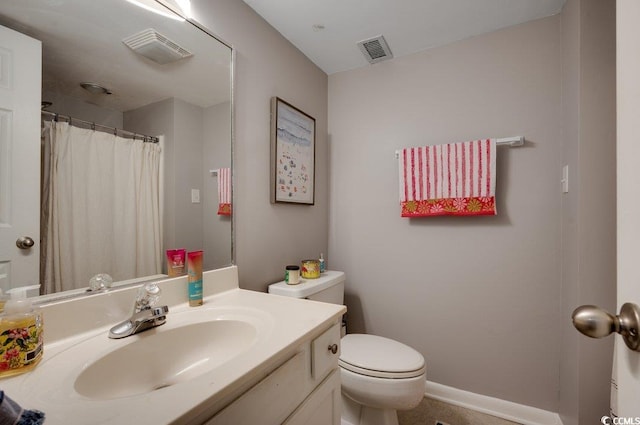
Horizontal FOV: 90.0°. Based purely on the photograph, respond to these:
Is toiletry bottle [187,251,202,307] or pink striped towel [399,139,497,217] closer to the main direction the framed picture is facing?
the pink striped towel

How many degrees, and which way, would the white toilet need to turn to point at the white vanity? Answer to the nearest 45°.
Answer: approximately 90° to its right

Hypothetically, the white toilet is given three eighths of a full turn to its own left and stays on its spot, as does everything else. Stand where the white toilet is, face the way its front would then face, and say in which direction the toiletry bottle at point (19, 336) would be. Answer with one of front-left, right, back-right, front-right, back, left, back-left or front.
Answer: back-left

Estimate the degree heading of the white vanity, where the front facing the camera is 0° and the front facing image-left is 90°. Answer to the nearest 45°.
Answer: approximately 315°

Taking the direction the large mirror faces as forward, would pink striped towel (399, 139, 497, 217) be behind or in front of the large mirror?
in front

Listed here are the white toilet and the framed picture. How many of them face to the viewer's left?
0

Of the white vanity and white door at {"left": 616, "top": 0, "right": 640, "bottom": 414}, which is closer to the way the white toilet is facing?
the white door

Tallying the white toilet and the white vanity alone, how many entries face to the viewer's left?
0
